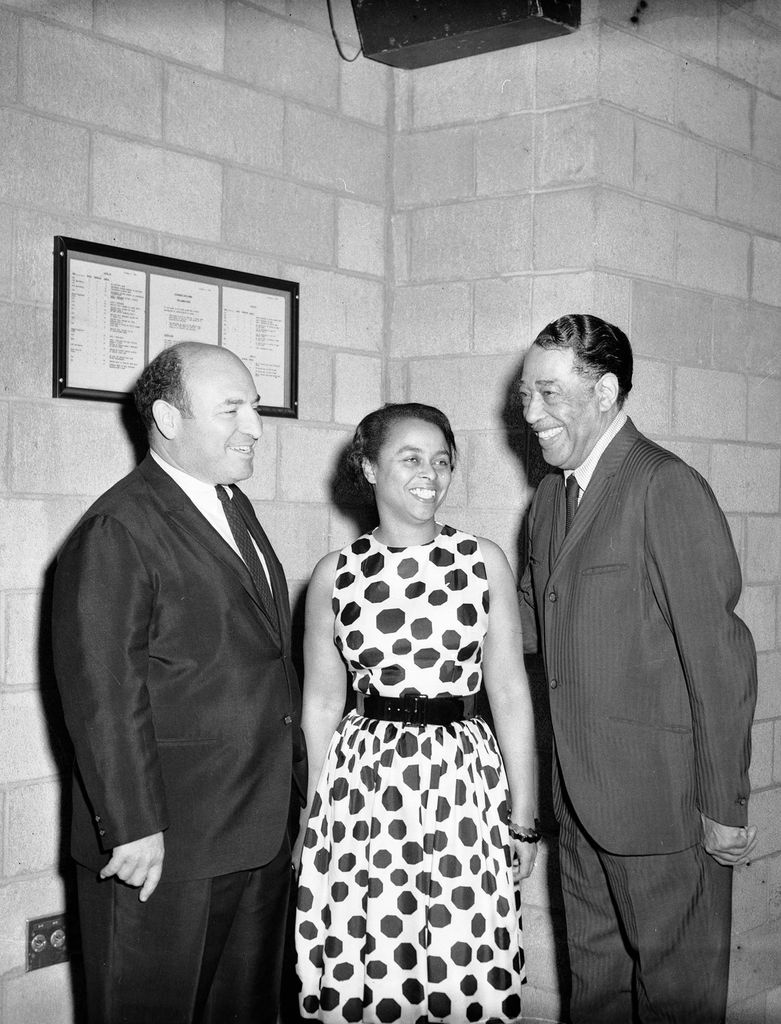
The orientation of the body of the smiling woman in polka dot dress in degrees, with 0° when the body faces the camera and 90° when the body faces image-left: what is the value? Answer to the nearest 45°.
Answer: approximately 0°

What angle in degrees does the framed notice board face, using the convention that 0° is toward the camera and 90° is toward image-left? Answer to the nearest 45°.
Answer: approximately 315°

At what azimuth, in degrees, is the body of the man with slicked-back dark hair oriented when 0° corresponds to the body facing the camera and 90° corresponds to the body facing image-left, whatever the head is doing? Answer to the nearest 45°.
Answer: approximately 45°

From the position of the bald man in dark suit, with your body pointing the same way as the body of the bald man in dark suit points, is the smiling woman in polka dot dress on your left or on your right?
on your left
